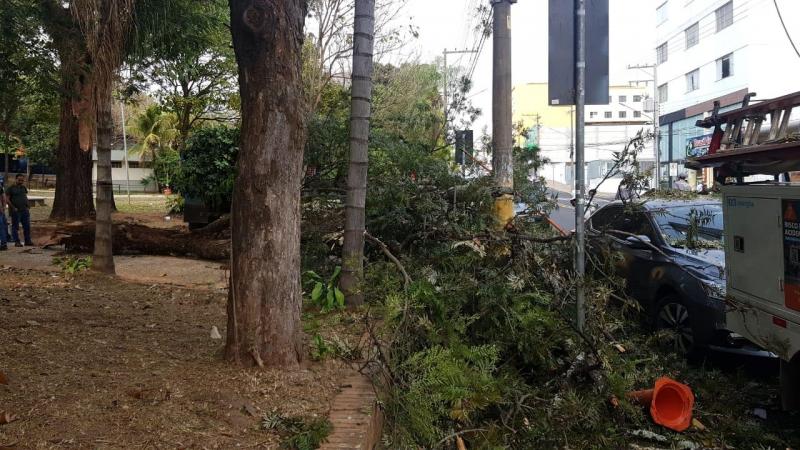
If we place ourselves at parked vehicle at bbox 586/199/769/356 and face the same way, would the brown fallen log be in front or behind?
behind

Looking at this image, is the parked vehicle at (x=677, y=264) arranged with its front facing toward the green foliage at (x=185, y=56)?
no

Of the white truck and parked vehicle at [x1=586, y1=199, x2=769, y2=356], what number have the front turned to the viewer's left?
0

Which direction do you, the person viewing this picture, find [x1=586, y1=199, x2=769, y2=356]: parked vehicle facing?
facing the viewer and to the right of the viewer

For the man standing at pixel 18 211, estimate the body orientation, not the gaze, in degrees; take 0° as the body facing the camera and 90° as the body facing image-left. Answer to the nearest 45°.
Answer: approximately 0°

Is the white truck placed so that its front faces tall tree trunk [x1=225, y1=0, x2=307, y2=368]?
no

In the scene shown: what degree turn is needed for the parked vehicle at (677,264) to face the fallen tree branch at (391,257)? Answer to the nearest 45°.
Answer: approximately 90° to its right

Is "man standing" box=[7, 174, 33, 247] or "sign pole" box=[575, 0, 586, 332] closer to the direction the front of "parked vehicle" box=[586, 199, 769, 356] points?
the sign pole

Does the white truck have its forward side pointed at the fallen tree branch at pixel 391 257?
no
